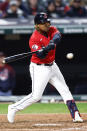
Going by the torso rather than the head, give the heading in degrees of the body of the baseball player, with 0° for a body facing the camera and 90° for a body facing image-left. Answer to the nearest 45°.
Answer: approximately 315°
